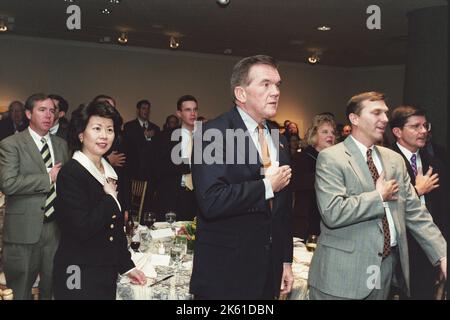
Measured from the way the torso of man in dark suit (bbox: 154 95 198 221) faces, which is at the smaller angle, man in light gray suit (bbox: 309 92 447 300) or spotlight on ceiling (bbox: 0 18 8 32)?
the man in light gray suit

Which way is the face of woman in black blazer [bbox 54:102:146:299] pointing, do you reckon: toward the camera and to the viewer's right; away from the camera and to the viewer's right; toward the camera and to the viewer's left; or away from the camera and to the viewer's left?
toward the camera and to the viewer's right

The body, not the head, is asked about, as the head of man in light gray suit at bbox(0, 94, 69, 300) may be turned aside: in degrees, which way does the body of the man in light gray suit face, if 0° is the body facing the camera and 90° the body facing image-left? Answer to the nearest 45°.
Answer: approximately 315°

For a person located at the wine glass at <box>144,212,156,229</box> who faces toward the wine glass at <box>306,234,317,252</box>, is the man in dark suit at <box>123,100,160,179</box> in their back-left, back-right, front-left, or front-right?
back-left

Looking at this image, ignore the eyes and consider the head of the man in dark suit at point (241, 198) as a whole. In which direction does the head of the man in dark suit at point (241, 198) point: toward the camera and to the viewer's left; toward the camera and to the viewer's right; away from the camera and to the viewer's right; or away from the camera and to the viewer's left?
toward the camera and to the viewer's right
